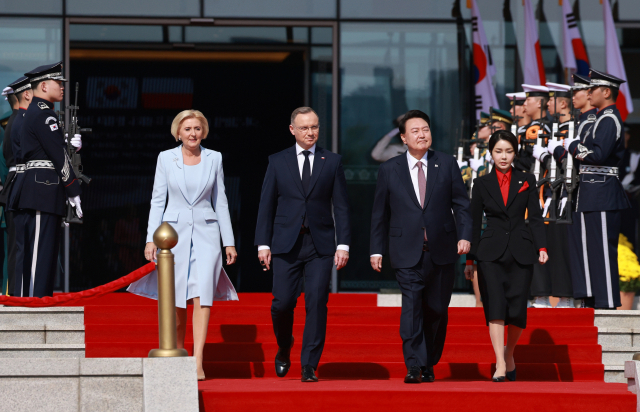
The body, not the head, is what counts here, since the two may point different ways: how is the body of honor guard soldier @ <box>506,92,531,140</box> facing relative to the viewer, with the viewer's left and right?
facing to the left of the viewer

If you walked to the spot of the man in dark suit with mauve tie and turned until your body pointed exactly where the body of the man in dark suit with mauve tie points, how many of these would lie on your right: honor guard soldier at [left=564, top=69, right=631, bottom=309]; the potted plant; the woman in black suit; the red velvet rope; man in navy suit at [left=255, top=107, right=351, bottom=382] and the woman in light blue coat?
3

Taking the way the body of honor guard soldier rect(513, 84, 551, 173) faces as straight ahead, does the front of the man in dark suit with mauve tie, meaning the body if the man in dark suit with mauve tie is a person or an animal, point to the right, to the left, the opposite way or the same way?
to the left

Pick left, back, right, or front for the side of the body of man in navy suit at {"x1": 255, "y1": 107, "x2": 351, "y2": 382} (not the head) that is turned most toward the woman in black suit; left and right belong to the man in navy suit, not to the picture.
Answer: left

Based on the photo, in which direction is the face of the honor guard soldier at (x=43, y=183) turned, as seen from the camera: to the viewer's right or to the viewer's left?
to the viewer's right

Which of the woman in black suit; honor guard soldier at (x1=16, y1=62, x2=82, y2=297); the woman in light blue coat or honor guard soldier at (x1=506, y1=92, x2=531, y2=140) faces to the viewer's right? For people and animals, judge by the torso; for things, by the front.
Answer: honor guard soldier at (x1=16, y1=62, x2=82, y2=297)

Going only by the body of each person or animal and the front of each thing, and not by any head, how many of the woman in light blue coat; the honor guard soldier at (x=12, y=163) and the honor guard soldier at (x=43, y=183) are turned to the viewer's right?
2

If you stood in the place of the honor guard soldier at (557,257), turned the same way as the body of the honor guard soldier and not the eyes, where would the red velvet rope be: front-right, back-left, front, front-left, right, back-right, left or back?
front-left

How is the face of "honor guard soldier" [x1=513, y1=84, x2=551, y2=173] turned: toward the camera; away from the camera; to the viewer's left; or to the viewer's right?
to the viewer's left

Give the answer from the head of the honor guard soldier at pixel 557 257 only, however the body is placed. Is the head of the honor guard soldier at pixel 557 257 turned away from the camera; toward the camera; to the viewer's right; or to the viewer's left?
to the viewer's left

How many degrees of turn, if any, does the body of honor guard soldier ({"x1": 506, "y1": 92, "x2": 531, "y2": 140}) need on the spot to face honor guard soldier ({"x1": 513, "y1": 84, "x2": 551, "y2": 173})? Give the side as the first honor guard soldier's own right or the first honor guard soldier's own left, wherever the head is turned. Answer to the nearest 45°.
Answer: approximately 90° to the first honor guard soldier's own left
